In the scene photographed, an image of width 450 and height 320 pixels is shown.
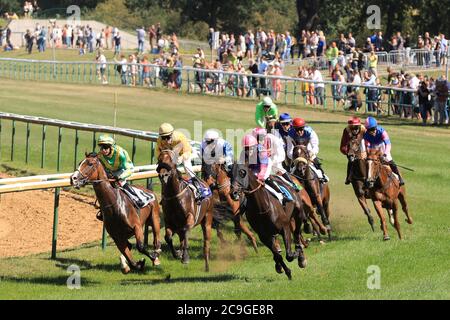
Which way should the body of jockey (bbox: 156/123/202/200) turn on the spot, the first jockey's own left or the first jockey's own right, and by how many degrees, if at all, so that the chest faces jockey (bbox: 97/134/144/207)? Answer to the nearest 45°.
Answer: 0° — they already face them

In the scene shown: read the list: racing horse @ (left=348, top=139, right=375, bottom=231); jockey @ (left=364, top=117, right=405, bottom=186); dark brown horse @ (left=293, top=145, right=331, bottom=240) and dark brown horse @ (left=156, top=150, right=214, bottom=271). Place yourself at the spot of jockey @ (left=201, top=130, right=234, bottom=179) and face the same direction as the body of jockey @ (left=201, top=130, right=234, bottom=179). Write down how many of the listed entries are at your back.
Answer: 3

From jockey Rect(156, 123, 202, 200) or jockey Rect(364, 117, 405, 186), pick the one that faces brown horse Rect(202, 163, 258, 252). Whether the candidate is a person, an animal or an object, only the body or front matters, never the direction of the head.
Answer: jockey Rect(364, 117, 405, 186)

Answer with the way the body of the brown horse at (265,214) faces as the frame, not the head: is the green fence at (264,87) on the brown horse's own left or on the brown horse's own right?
on the brown horse's own right

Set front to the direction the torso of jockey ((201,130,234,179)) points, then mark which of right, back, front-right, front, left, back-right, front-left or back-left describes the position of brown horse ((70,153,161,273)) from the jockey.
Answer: front

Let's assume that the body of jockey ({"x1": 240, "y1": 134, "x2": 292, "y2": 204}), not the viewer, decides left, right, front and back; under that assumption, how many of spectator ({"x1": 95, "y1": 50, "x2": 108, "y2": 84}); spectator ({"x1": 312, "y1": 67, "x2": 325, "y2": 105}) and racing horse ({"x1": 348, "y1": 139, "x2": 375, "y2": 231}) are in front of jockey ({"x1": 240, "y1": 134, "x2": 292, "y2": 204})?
0

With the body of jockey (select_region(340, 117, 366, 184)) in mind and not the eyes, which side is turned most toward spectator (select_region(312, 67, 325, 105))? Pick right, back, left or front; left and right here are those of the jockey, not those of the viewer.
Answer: back

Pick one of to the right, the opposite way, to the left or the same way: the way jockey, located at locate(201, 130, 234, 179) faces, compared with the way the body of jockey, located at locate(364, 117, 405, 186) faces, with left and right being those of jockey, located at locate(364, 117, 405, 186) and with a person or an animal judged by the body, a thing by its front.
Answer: the same way

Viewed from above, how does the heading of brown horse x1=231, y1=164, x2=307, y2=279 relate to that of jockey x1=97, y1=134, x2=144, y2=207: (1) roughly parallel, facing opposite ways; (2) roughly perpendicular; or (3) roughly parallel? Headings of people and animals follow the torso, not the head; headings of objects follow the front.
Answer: roughly parallel

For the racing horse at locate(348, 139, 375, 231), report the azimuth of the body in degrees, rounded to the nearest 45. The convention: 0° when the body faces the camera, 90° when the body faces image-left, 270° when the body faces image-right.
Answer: approximately 0°

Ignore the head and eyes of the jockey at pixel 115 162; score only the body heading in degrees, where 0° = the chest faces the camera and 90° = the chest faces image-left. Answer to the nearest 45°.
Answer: approximately 45°

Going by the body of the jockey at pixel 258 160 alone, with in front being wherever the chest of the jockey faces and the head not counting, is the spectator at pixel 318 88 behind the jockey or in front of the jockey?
behind

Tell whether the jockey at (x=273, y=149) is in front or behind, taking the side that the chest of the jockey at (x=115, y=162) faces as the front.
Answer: behind

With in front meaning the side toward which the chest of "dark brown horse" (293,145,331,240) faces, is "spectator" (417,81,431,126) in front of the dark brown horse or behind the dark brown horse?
behind

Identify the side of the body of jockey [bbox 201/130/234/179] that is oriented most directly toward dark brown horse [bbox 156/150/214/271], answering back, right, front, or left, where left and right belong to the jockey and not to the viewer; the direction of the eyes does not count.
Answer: front

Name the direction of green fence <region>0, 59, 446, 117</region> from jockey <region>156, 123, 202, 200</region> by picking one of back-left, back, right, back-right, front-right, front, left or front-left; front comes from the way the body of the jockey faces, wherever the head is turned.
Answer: back-right

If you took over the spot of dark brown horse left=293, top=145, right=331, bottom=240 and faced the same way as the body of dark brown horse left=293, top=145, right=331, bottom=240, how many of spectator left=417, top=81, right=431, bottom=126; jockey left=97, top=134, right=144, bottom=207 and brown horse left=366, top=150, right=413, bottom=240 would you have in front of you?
1

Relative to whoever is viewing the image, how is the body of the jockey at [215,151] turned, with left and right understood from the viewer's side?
facing the viewer and to the left of the viewer

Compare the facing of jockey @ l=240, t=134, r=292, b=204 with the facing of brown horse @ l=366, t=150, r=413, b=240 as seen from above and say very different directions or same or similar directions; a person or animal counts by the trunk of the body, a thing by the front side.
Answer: same or similar directions
